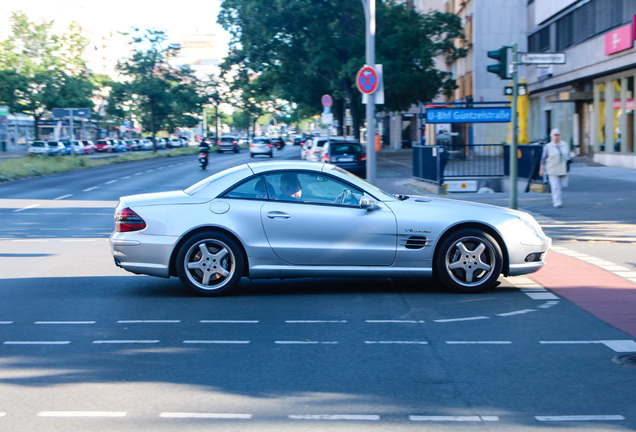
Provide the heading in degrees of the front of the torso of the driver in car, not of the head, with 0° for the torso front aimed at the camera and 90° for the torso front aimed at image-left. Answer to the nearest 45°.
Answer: approximately 270°

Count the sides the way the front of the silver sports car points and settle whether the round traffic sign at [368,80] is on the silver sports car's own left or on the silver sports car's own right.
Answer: on the silver sports car's own left

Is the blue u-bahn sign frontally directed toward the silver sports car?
yes

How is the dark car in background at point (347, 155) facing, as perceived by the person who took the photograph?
facing away from the viewer

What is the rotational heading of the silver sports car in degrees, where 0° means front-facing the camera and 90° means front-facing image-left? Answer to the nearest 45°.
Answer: approximately 270°

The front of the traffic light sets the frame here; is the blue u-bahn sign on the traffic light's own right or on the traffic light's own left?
on the traffic light's own right

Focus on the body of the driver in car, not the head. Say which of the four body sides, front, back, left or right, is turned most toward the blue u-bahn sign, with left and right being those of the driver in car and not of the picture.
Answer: left

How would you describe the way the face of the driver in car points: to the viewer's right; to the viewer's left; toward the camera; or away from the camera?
to the viewer's right
